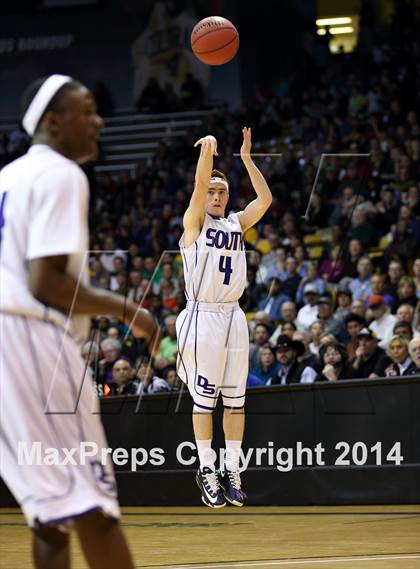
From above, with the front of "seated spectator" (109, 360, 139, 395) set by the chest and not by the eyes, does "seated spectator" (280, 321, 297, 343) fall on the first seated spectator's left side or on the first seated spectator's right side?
on the first seated spectator's left side

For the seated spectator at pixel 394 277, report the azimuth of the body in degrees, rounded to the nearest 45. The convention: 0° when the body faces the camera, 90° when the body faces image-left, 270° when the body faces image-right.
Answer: approximately 0°

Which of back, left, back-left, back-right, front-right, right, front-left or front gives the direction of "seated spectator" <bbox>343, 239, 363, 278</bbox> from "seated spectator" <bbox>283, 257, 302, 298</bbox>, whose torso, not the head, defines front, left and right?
back-left

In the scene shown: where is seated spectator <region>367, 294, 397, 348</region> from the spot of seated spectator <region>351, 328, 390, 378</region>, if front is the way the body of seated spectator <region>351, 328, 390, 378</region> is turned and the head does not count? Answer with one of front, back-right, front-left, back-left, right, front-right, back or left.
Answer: back-right

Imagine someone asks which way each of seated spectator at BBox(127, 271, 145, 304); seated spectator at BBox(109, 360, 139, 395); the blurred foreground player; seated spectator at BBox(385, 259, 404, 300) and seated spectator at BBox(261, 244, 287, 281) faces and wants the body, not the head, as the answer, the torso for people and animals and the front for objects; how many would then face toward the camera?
4

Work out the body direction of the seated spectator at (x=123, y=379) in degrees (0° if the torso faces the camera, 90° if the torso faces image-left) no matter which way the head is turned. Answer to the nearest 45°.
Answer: approximately 0°

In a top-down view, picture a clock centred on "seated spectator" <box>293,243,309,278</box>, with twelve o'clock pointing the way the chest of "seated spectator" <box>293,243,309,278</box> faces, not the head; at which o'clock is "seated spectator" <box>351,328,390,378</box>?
"seated spectator" <box>351,328,390,378</box> is roughly at 10 o'clock from "seated spectator" <box>293,243,309,278</box>.
